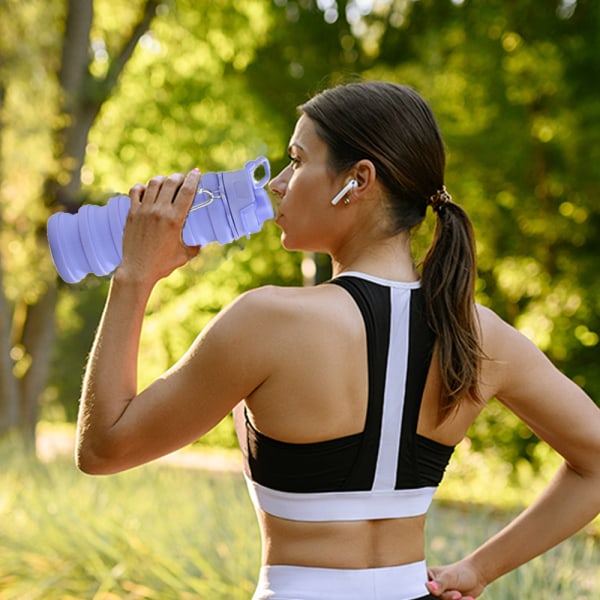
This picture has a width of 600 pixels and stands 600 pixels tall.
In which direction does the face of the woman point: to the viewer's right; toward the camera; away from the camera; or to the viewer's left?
to the viewer's left

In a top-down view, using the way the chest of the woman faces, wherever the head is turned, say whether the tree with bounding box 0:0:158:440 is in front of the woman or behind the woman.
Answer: in front

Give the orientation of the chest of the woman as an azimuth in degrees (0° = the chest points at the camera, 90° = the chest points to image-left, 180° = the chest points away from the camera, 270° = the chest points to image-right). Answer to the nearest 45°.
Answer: approximately 135°
